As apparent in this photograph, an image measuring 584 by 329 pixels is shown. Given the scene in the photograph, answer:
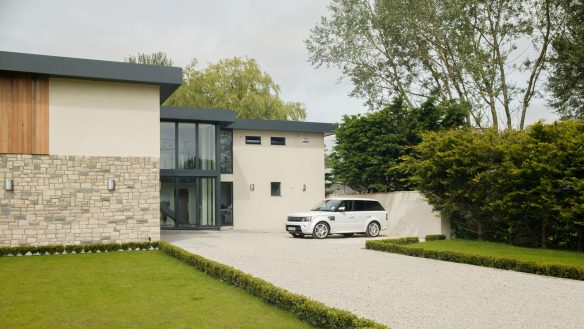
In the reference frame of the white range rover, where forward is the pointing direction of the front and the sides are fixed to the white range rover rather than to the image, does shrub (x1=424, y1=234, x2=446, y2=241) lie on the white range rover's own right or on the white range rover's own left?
on the white range rover's own left

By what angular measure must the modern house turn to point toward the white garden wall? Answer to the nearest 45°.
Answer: approximately 90° to its left

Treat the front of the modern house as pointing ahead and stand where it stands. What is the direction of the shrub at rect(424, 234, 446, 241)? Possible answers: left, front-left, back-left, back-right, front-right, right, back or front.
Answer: left

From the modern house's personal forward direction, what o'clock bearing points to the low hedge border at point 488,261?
The low hedge border is roughly at 10 o'clock from the modern house.

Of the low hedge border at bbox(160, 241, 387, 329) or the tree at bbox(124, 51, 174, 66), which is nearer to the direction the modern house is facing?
the low hedge border

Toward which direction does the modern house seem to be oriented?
toward the camera

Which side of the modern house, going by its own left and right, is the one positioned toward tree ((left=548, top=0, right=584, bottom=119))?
left

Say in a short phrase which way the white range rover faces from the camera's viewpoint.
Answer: facing the viewer and to the left of the viewer

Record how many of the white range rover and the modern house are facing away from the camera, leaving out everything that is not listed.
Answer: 0
